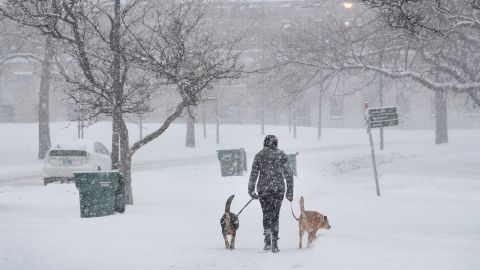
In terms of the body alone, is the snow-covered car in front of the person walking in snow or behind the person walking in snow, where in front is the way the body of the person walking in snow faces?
in front

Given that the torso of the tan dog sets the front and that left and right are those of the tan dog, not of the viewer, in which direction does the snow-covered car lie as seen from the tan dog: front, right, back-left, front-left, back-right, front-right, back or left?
left

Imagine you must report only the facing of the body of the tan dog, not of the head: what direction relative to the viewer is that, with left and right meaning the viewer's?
facing away from the viewer and to the right of the viewer

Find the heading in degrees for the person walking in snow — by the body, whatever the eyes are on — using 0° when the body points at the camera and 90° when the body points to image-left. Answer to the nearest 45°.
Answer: approximately 180°

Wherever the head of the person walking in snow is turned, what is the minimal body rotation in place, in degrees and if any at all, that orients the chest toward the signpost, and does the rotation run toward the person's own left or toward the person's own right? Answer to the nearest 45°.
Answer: approximately 45° to the person's own right

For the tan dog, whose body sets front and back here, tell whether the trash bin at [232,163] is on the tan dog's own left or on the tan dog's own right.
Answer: on the tan dog's own left

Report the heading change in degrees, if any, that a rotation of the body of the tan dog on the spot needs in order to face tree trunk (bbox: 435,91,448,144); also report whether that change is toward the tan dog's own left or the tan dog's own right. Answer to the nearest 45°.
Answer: approximately 45° to the tan dog's own left

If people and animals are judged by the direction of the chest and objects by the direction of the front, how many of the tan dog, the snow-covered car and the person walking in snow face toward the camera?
0

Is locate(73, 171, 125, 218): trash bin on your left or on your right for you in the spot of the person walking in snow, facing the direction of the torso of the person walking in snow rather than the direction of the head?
on your left
